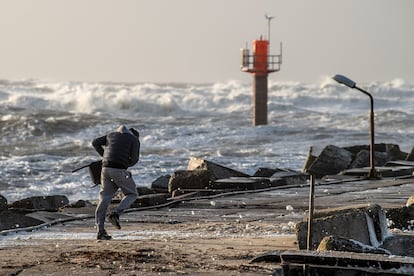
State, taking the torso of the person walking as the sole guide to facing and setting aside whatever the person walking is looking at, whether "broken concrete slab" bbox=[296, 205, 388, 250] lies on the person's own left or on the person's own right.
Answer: on the person's own right

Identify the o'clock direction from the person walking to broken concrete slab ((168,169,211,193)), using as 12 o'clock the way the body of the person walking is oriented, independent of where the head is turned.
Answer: The broken concrete slab is roughly at 11 o'clock from the person walking.

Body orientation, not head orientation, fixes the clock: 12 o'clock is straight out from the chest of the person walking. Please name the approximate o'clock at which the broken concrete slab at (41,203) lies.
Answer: The broken concrete slab is roughly at 10 o'clock from the person walking.

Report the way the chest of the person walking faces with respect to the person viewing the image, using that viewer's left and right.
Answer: facing away from the viewer and to the right of the viewer

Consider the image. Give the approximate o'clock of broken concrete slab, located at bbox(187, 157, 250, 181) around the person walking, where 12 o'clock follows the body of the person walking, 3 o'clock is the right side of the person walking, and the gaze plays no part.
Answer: The broken concrete slab is roughly at 11 o'clock from the person walking.

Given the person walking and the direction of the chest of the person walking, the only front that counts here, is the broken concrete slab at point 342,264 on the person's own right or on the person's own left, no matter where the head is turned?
on the person's own right
